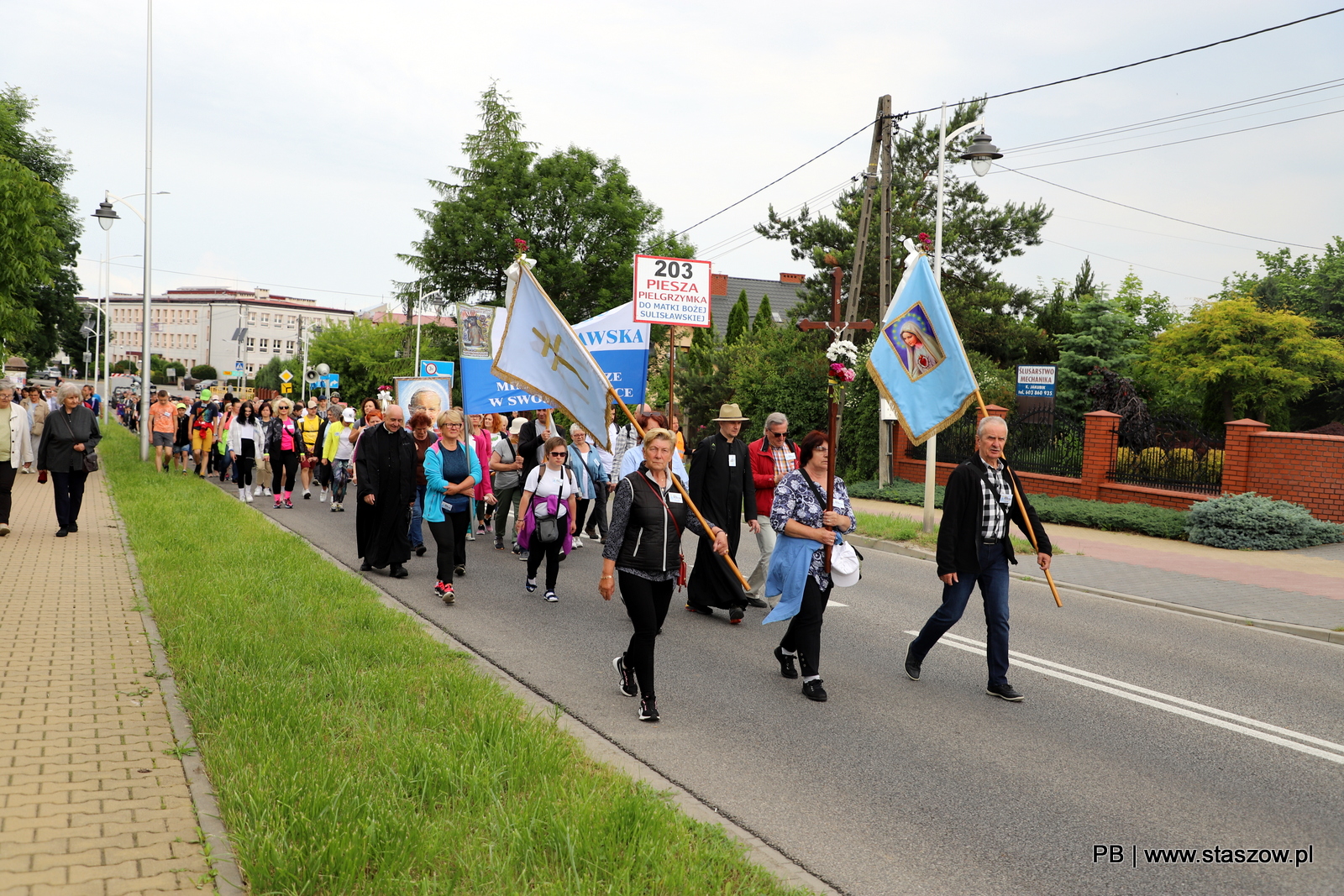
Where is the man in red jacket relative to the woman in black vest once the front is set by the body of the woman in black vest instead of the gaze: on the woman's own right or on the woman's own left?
on the woman's own left

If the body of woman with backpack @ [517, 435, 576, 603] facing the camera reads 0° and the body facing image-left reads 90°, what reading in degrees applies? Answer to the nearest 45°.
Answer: approximately 0°

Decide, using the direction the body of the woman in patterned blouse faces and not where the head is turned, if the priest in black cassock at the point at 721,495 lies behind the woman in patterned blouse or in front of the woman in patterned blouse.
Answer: behind

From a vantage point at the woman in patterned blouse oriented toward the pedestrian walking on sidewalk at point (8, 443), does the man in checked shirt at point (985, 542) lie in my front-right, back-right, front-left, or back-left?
back-right

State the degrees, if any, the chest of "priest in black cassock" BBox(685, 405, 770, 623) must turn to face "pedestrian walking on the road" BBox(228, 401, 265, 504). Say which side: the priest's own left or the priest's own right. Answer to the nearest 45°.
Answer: approximately 180°

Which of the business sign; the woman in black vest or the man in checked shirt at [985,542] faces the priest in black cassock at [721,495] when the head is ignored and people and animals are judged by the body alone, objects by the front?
the business sign

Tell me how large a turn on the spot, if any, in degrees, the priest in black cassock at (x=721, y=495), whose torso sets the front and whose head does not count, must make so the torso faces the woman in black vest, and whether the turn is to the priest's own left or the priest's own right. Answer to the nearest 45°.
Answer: approximately 45° to the priest's own right

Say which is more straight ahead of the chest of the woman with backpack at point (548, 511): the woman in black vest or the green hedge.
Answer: the woman in black vest

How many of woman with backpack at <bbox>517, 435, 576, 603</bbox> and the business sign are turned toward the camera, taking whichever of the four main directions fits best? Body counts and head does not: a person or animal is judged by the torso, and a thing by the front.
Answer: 2

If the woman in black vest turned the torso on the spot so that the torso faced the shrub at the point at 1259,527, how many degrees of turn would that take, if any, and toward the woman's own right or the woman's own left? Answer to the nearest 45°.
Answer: approximately 90° to the woman's own left
